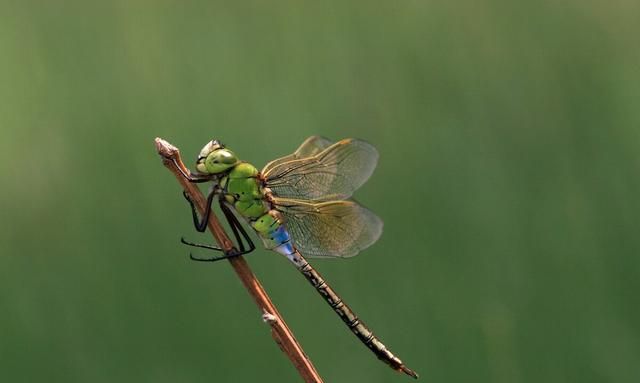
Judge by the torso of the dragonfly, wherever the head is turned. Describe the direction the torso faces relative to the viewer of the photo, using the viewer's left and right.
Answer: facing to the left of the viewer
